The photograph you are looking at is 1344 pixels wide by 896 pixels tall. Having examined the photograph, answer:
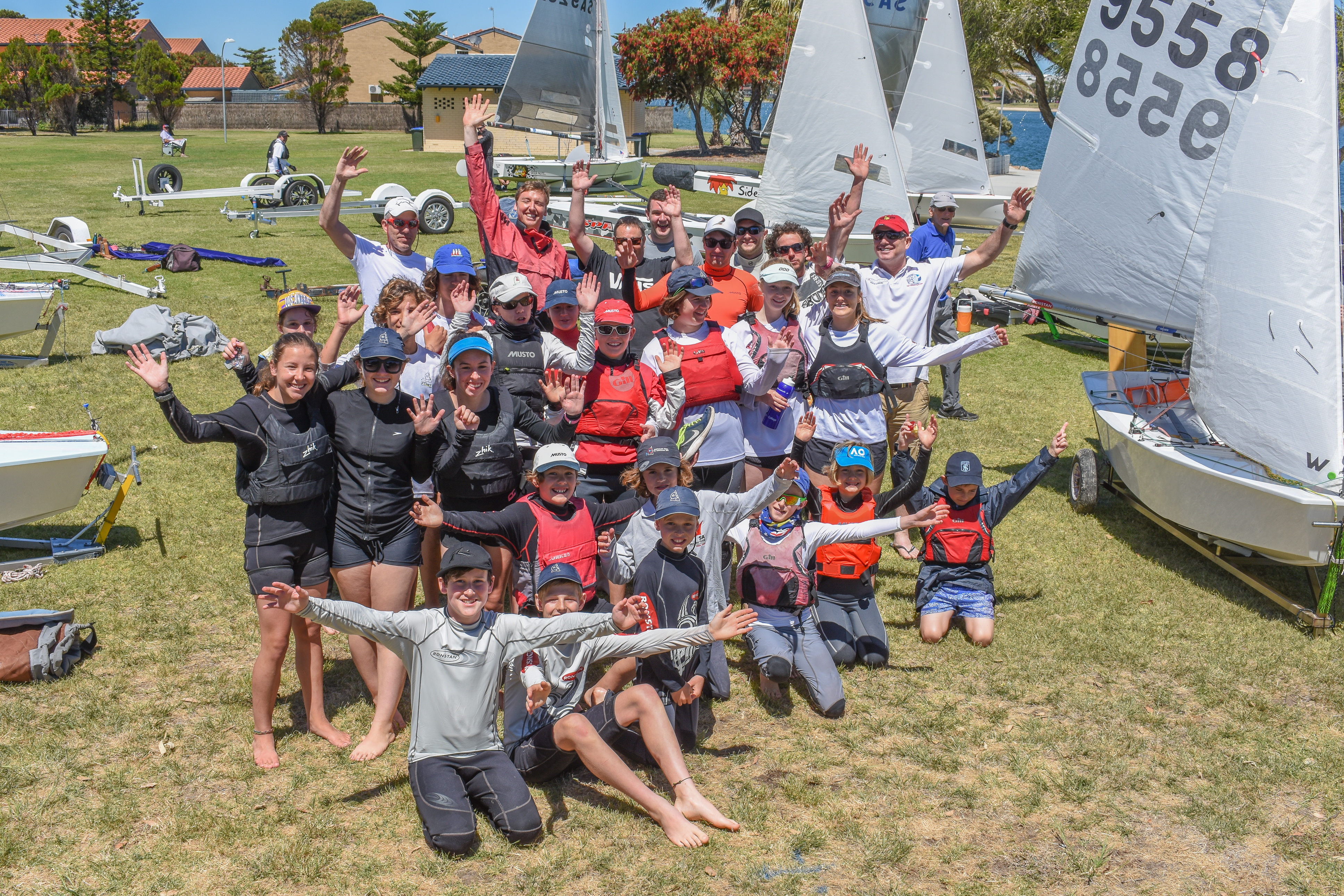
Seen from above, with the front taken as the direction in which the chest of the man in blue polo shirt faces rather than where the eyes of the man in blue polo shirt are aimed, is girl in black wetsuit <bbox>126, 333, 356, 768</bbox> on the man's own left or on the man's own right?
on the man's own right

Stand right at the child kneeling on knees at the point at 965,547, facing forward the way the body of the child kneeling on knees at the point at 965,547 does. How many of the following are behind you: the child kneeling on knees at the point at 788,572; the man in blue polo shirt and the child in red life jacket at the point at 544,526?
1

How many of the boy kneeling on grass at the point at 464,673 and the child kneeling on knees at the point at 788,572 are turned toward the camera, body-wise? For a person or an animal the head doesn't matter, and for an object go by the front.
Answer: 2

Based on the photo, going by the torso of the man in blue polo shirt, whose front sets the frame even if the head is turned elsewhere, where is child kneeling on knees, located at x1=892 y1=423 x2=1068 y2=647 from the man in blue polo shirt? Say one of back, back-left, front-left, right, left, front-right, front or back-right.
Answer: front-right

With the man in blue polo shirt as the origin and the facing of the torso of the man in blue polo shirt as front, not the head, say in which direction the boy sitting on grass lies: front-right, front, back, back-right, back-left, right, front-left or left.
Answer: front-right

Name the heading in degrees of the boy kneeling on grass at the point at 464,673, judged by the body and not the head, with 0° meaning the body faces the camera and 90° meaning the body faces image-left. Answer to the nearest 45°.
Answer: approximately 0°

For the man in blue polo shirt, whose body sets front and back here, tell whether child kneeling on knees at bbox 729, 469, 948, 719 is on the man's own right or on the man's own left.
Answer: on the man's own right

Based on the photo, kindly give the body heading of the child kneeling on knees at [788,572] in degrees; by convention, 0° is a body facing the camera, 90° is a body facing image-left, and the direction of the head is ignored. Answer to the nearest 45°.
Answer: approximately 0°

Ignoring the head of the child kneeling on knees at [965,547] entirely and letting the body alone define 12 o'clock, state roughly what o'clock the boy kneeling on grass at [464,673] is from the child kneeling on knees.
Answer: The boy kneeling on grass is roughly at 1 o'clock from the child kneeling on knees.

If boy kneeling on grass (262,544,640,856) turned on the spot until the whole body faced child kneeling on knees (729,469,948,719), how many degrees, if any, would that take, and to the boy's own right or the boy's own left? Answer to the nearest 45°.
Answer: approximately 135° to the boy's own left

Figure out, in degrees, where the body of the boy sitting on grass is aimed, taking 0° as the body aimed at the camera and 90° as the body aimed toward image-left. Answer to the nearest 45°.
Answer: approximately 315°

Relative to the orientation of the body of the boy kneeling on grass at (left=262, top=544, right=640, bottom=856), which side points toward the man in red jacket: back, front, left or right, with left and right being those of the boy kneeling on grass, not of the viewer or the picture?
back
